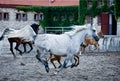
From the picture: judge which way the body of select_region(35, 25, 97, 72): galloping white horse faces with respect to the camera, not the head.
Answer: to the viewer's right
